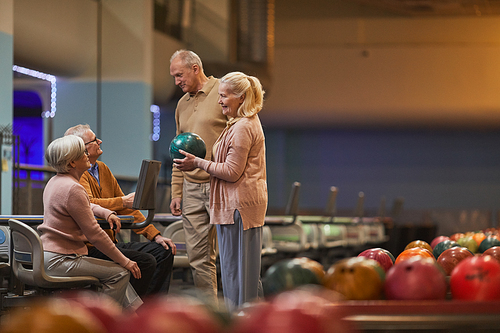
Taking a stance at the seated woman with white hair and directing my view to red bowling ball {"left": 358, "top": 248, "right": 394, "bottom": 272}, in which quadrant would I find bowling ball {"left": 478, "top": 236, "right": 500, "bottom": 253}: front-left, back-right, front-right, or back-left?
front-left

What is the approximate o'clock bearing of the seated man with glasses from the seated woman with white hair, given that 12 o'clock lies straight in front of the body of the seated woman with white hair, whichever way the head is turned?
The seated man with glasses is roughly at 10 o'clock from the seated woman with white hair.

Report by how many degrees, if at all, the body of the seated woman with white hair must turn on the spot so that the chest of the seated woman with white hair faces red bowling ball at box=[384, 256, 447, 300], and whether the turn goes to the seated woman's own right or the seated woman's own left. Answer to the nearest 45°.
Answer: approximately 45° to the seated woman's own right

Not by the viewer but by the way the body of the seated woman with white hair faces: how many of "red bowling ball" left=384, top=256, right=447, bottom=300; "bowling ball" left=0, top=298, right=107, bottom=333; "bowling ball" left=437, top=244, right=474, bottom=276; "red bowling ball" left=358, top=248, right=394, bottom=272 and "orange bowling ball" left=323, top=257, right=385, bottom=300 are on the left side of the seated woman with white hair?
0

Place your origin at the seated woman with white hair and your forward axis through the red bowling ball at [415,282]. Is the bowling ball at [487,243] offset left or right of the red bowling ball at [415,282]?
left

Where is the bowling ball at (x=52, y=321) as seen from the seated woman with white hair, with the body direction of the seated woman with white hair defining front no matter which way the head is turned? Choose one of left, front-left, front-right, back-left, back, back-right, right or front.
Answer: right

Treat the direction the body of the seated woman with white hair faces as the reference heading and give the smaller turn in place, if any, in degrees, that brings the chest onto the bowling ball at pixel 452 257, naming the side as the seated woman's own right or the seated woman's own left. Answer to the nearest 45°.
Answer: approximately 45° to the seated woman's own right

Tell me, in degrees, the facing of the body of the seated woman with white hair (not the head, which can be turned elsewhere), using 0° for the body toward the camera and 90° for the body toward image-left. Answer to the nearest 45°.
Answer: approximately 270°

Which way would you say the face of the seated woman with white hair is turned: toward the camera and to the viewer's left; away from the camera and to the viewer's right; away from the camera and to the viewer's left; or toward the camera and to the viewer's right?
away from the camera and to the viewer's right

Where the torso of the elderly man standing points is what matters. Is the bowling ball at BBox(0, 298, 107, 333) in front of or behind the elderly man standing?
in front

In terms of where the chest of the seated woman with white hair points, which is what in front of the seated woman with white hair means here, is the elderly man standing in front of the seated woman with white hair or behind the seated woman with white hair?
in front
